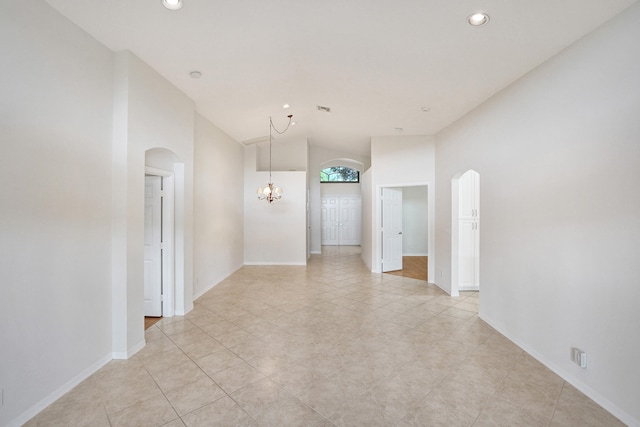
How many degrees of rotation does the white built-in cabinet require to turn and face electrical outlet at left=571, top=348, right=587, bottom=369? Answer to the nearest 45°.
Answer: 0° — it already faces it

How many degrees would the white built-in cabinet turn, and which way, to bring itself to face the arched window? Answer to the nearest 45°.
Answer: approximately 135° to its right

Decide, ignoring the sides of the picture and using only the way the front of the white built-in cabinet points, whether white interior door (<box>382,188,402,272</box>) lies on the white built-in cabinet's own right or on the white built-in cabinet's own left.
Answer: on the white built-in cabinet's own right

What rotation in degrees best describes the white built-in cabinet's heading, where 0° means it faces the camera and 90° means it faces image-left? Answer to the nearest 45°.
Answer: approximately 0°

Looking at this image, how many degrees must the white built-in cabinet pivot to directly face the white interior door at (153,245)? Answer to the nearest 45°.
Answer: approximately 45° to its right

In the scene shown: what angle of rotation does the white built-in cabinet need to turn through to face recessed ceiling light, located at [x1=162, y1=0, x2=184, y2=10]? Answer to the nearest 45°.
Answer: approximately 45° to its right

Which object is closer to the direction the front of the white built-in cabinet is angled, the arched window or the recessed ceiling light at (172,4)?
the recessed ceiling light
